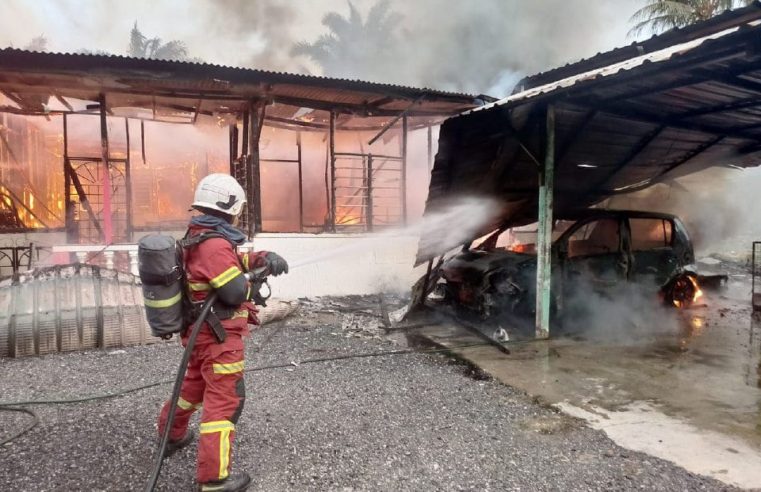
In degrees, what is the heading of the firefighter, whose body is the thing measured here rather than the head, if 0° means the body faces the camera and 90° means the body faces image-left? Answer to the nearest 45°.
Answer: approximately 270°

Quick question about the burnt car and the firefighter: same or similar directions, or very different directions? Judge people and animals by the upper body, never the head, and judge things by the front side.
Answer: very different directions

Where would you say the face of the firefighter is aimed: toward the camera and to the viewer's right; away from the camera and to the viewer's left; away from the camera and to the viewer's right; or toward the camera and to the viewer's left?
away from the camera and to the viewer's right

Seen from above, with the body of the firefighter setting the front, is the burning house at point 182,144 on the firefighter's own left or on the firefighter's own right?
on the firefighter's own left

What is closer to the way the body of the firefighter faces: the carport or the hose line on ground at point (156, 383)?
the carport

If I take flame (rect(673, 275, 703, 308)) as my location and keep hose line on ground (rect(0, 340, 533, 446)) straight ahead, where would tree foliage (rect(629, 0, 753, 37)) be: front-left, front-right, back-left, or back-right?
back-right

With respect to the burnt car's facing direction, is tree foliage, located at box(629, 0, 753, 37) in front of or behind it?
behind

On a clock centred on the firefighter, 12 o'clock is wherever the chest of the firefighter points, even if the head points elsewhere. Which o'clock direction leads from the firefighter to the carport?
The carport is roughly at 11 o'clock from the firefighter.

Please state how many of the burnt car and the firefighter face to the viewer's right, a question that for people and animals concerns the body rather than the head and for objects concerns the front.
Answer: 1

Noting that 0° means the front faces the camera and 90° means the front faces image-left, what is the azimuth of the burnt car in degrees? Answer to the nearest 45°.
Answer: approximately 45°
